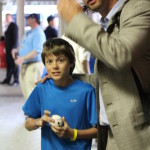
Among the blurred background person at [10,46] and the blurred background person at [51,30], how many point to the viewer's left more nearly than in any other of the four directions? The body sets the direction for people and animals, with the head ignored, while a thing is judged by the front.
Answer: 1

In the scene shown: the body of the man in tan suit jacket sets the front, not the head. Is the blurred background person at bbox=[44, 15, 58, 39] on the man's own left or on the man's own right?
on the man's own right
